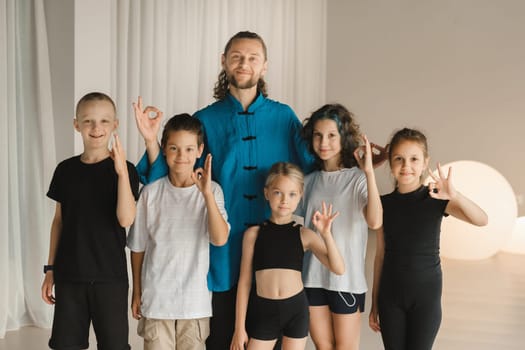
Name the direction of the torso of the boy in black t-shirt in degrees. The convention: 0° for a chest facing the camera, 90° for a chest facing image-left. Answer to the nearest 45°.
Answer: approximately 0°

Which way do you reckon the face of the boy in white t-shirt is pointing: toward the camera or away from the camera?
toward the camera

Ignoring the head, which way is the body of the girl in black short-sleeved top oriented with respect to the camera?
toward the camera

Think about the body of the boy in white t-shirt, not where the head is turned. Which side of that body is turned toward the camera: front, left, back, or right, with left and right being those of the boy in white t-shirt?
front

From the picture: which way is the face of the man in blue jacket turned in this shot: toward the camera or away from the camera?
toward the camera

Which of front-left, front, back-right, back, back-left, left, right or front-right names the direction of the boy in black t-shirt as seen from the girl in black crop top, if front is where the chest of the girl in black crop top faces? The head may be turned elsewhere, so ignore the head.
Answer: right

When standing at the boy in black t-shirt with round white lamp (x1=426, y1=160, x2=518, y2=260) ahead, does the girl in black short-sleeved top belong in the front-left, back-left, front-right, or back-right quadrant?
front-right

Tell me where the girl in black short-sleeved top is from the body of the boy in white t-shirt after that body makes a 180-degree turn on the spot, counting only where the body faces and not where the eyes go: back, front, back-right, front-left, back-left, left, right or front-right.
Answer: right

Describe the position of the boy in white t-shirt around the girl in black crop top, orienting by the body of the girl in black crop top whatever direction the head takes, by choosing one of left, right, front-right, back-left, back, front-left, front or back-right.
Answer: right

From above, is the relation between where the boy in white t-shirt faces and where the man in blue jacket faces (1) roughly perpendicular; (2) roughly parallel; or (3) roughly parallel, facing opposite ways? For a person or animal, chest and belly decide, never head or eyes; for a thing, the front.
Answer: roughly parallel

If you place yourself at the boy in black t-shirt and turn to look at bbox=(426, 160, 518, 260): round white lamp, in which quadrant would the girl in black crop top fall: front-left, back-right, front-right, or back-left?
front-right

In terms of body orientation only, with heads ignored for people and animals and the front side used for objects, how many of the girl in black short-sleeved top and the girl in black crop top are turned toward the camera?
2

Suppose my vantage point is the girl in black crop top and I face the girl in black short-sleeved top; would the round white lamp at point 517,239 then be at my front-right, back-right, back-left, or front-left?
front-left
